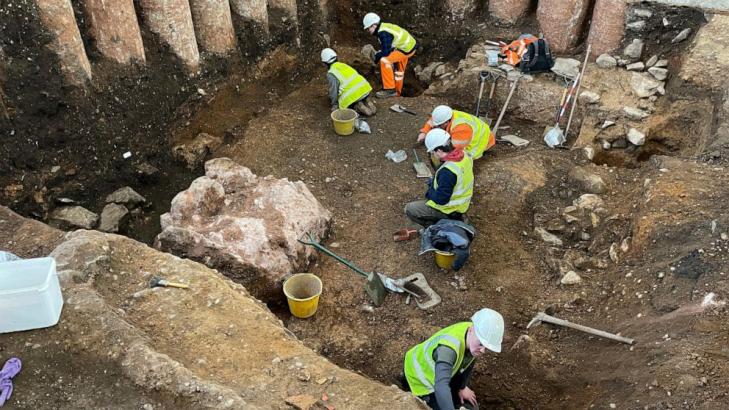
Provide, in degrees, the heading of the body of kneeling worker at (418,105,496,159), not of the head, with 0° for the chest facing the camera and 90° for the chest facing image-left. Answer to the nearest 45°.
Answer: approximately 90°

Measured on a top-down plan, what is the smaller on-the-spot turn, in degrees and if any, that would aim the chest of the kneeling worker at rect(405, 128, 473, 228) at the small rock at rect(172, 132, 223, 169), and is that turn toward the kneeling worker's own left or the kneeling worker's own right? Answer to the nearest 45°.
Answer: approximately 45° to the kneeling worker's own right

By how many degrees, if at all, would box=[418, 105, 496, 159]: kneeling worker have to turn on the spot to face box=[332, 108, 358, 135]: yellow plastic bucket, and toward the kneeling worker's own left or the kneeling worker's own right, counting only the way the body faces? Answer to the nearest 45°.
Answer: approximately 45° to the kneeling worker's own right

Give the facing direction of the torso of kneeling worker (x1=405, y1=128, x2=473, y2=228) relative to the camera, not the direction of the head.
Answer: to the viewer's left

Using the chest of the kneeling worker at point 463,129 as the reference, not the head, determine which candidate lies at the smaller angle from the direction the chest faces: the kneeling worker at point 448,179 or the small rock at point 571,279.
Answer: the kneeling worker

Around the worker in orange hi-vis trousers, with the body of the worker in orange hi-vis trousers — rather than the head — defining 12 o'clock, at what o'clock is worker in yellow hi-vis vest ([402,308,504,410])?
The worker in yellow hi-vis vest is roughly at 9 o'clock from the worker in orange hi-vis trousers.

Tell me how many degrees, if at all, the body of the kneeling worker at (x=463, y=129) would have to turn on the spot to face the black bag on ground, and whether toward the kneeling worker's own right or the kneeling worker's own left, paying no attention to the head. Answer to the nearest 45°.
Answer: approximately 135° to the kneeling worker's own right

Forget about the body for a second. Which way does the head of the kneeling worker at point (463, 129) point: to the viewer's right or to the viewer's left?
to the viewer's left

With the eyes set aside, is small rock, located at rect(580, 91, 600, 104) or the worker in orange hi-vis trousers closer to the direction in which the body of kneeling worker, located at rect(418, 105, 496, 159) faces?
the worker in orange hi-vis trousers

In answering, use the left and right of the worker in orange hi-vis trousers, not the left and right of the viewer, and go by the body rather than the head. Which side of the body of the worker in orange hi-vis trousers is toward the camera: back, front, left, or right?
left

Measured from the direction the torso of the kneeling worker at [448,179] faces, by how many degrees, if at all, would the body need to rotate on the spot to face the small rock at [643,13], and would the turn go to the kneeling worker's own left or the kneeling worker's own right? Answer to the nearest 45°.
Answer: approximately 135° to the kneeling worker's own right

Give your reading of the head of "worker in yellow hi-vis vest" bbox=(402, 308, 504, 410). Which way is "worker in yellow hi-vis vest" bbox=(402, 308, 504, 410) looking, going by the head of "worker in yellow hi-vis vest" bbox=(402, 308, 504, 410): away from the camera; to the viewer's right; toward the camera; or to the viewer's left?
to the viewer's right

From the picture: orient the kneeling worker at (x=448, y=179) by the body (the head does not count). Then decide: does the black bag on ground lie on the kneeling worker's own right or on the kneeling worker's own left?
on the kneeling worker's own right
